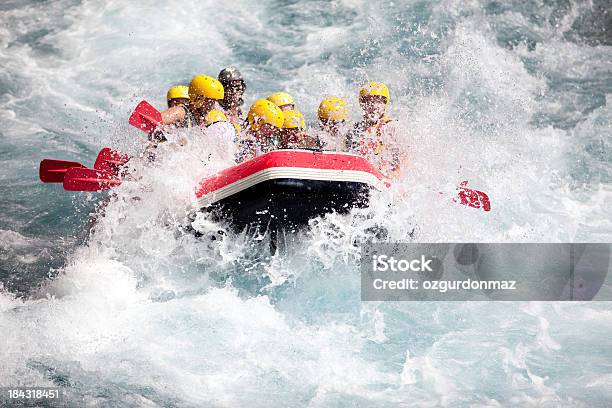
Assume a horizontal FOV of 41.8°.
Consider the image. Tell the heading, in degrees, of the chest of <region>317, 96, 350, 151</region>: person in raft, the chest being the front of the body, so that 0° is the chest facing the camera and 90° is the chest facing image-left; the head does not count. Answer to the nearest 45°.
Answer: approximately 0°

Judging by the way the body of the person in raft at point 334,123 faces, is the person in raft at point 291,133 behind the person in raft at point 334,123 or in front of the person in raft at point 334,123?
in front

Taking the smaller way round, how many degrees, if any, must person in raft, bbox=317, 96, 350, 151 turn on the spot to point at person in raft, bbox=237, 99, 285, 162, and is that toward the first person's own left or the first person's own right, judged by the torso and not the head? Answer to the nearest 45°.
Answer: approximately 45° to the first person's own right
